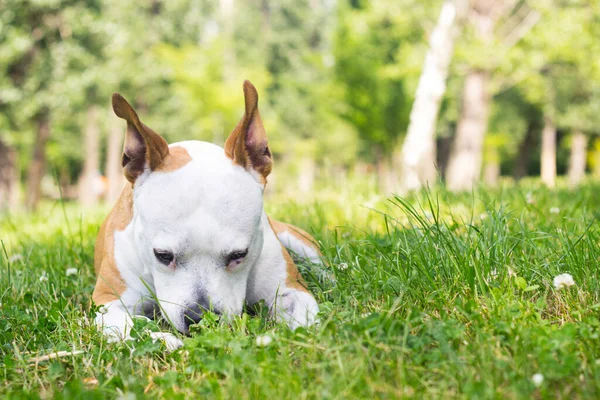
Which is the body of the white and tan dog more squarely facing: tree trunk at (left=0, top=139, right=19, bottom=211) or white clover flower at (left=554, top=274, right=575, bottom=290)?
the white clover flower

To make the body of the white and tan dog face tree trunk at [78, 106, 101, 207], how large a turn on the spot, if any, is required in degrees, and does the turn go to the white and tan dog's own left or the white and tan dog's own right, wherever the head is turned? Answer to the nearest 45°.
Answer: approximately 180°

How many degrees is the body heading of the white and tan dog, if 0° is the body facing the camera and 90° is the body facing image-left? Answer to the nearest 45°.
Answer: approximately 0°

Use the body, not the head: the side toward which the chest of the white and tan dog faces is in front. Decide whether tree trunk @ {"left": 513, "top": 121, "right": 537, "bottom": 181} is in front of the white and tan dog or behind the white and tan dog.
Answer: behind

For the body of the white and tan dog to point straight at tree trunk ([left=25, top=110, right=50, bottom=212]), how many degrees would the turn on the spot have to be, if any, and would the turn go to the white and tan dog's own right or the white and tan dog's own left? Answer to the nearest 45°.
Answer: approximately 180°

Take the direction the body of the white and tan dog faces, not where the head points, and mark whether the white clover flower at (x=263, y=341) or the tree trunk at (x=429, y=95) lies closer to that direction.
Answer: the white clover flower

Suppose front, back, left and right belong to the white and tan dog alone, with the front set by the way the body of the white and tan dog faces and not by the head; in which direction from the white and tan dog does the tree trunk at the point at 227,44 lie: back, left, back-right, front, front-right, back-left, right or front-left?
back
